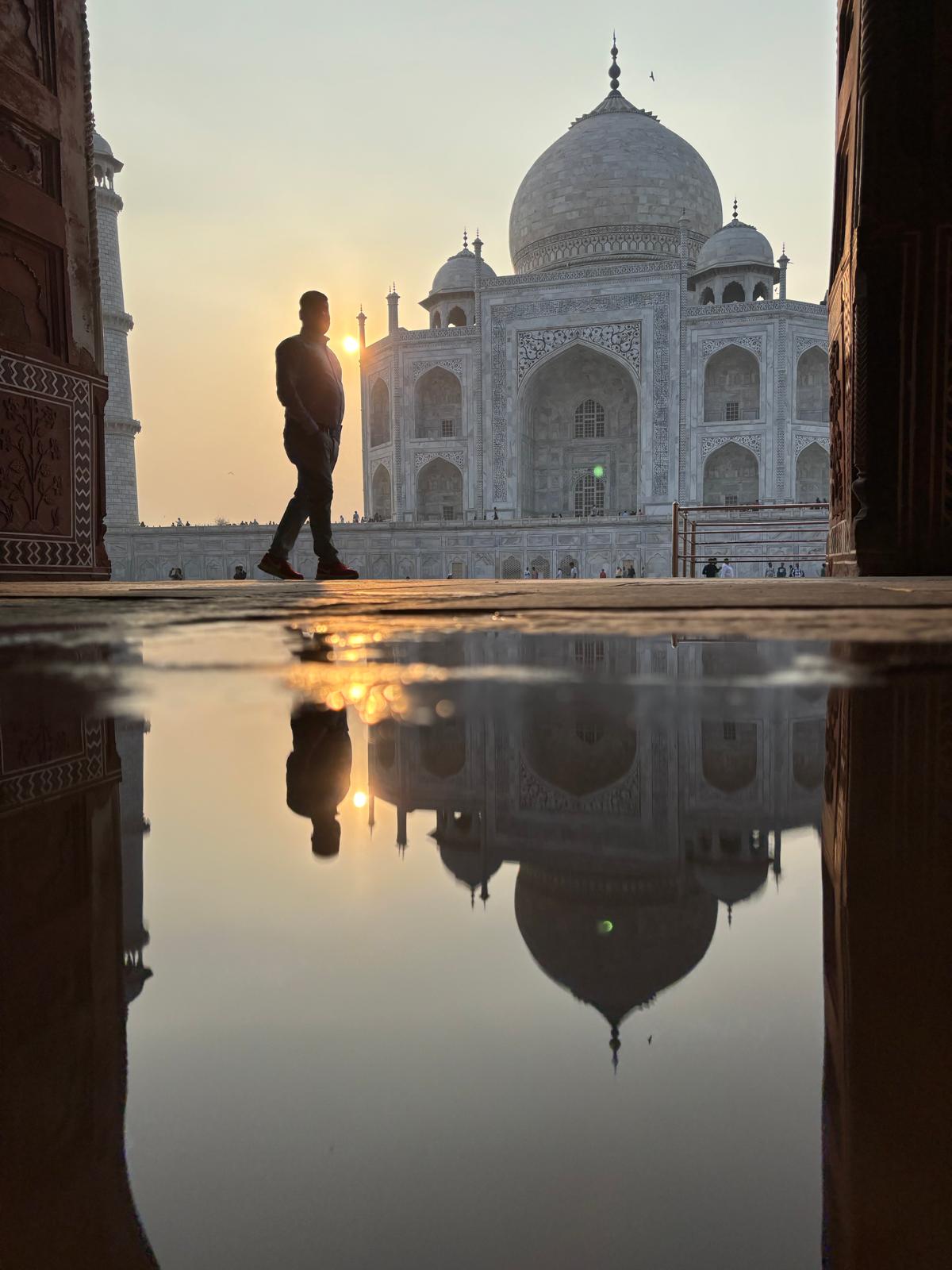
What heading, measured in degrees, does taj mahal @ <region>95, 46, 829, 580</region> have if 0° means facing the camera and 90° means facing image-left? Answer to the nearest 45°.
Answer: approximately 0°

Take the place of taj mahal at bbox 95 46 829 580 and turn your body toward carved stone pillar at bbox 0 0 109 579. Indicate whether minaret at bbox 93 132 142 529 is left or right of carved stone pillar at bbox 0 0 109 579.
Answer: right

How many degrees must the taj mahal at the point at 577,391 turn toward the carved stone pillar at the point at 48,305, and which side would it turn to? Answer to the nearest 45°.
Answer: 0° — it already faces it

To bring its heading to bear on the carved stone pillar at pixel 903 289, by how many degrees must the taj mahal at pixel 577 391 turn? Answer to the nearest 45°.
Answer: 0° — it already faces it
